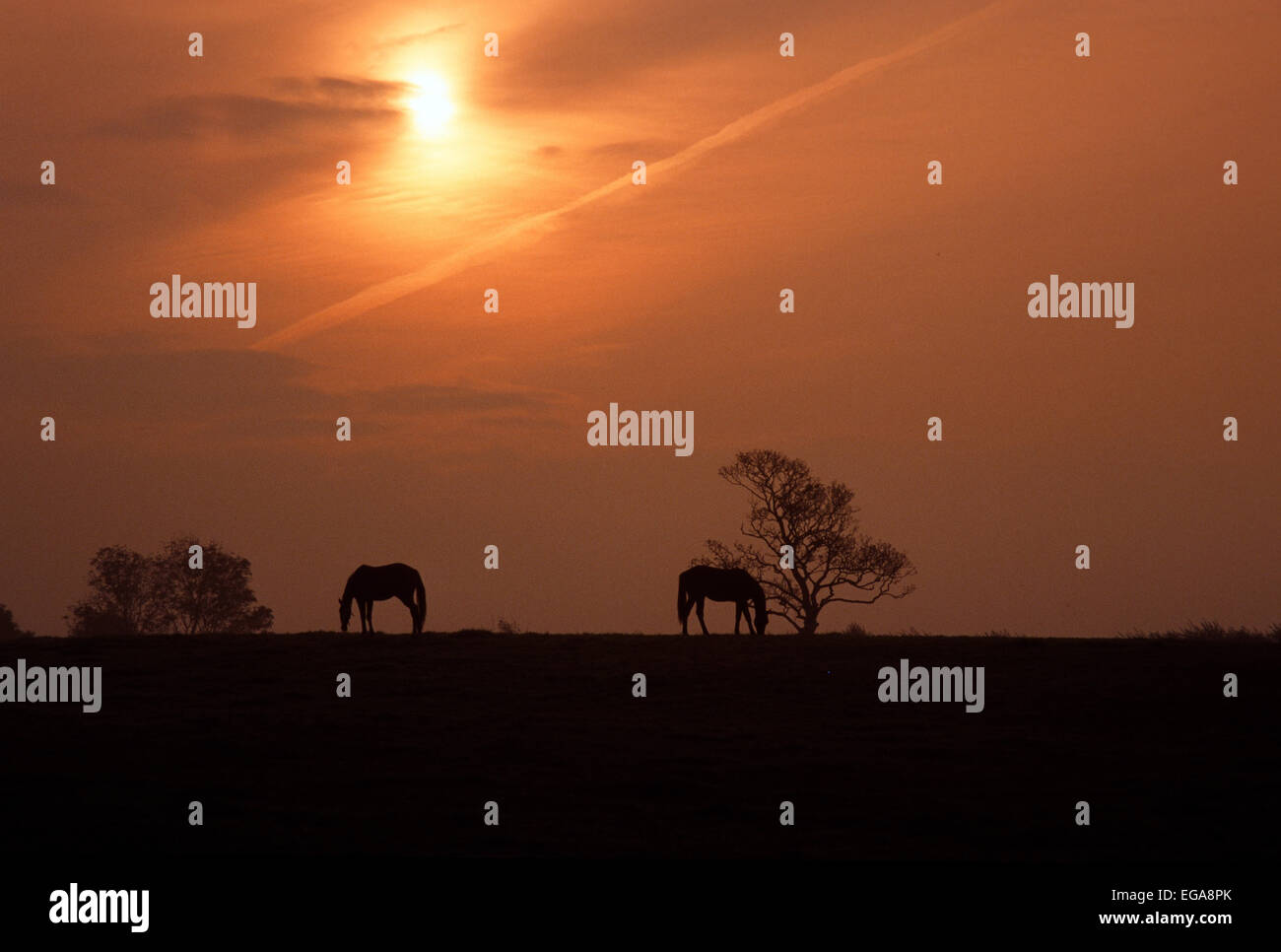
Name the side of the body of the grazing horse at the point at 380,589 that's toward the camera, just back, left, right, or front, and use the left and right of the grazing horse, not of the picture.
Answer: left

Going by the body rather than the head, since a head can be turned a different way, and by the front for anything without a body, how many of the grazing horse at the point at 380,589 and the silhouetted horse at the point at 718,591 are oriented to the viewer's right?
1

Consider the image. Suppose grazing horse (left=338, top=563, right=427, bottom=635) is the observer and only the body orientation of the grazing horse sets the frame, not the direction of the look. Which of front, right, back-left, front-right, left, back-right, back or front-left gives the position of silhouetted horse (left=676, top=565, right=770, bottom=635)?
back

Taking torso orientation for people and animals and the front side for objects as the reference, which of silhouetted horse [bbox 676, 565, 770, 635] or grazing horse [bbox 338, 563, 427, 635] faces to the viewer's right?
the silhouetted horse

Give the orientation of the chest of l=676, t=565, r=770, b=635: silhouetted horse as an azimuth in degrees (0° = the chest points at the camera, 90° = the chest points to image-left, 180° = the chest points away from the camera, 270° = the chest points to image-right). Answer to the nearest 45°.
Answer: approximately 270°

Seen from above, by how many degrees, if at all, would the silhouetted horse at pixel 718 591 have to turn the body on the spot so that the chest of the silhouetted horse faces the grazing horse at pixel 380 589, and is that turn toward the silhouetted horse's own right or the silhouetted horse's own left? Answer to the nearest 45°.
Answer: approximately 180°

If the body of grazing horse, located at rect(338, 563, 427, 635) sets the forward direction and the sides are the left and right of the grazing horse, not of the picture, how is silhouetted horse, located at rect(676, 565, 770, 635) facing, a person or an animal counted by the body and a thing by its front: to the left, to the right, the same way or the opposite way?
the opposite way
